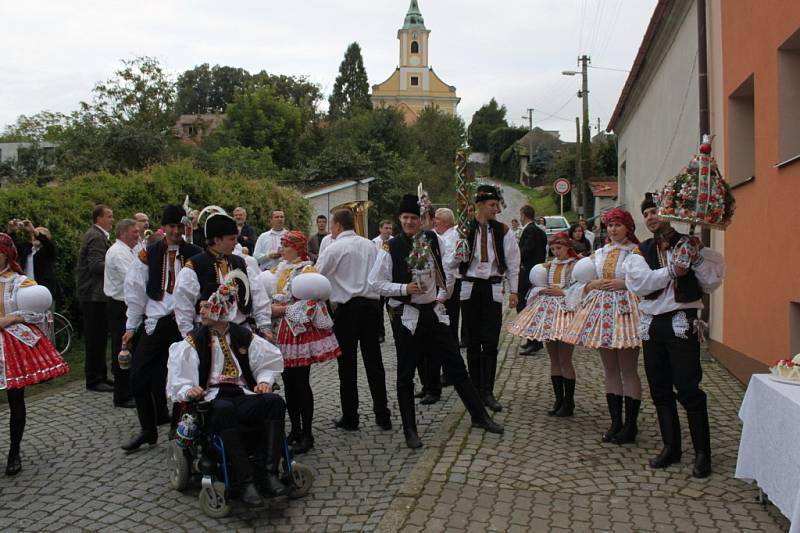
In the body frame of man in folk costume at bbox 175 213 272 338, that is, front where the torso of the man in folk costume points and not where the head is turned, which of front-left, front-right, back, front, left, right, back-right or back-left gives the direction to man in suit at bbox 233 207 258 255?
back-left

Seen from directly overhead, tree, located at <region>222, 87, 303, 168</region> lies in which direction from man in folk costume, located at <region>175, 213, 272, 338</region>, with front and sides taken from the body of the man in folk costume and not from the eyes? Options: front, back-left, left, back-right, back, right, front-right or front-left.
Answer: back-left

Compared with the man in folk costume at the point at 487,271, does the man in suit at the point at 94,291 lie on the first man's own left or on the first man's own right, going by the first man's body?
on the first man's own right

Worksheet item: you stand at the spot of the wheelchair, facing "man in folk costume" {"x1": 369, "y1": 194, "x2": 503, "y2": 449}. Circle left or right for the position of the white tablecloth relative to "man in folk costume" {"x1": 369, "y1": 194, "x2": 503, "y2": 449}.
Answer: right

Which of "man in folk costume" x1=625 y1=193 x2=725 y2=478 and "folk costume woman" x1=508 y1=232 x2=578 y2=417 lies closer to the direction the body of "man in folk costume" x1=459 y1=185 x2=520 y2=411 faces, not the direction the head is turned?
the man in folk costume

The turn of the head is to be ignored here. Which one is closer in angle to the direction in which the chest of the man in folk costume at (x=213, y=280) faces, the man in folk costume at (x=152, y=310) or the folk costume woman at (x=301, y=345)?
the folk costume woman
